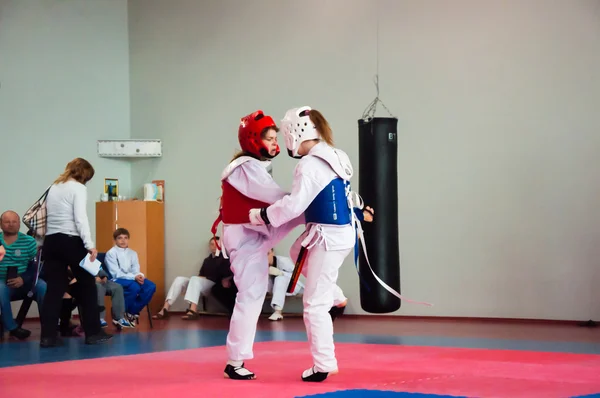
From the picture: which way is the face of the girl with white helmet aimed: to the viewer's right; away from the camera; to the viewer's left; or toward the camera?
to the viewer's left

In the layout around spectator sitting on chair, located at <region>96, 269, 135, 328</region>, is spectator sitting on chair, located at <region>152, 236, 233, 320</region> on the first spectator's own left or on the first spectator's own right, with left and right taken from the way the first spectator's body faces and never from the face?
on the first spectator's own left

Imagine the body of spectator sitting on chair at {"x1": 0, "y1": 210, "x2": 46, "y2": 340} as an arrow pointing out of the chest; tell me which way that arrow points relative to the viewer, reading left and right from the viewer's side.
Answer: facing the viewer

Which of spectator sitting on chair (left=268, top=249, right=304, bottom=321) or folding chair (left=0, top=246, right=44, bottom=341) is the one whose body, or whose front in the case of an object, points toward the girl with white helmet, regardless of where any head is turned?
the spectator sitting on chair

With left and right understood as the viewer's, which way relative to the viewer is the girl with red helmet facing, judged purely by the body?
facing to the right of the viewer

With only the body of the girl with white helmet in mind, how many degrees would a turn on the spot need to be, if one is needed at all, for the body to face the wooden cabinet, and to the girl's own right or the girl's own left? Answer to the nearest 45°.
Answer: approximately 45° to the girl's own right

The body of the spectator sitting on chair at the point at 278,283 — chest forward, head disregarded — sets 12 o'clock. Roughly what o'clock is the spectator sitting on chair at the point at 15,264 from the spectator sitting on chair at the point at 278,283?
the spectator sitting on chair at the point at 15,264 is roughly at 2 o'clock from the spectator sitting on chair at the point at 278,283.

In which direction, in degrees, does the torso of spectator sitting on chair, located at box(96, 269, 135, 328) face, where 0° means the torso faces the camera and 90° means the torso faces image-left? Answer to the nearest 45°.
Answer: approximately 315°

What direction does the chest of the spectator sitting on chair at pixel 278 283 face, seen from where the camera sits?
toward the camera

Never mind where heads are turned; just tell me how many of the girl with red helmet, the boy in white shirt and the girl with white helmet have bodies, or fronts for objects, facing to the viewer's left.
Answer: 1

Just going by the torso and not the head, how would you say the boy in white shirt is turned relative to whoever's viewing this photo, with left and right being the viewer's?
facing the viewer and to the right of the viewer

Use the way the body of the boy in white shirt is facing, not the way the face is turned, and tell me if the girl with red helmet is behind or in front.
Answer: in front

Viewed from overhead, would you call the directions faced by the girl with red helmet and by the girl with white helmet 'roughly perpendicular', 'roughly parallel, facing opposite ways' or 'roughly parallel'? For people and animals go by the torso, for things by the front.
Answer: roughly parallel, facing opposite ways

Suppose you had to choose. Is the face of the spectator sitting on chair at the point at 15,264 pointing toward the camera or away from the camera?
toward the camera

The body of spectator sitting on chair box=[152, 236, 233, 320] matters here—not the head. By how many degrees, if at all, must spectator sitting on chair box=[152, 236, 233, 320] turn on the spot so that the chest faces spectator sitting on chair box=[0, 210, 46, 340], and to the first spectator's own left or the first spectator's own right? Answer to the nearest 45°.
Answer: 0° — they already face them

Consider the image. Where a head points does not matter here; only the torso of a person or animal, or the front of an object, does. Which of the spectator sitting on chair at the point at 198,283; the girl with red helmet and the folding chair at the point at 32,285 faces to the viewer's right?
the girl with red helmet
